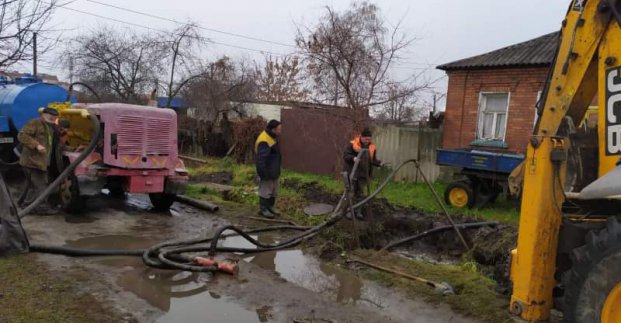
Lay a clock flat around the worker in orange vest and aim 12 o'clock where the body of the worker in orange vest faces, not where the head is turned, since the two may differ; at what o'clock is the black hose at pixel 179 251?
The black hose is roughly at 1 o'clock from the worker in orange vest.

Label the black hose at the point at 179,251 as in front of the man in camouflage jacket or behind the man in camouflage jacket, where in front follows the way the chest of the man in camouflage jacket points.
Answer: in front

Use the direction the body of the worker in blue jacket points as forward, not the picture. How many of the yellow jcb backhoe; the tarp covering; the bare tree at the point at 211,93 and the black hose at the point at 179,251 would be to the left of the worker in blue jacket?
1

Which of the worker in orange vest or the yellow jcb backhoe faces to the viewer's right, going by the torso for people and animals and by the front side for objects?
the yellow jcb backhoe

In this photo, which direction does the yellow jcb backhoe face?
to the viewer's right

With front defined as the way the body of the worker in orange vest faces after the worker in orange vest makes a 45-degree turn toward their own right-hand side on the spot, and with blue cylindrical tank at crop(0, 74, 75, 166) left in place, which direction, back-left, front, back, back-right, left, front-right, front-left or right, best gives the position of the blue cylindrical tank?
front-right

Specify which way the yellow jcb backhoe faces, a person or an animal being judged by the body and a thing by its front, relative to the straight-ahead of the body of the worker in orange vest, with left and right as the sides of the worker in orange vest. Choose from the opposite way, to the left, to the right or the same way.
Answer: to the left

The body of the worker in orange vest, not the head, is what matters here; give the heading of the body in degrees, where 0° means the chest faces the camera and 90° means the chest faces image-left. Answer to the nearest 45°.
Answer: approximately 0°

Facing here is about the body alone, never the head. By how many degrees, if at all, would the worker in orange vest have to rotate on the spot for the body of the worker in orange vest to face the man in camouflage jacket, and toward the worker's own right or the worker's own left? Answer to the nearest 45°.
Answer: approximately 90° to the worker's own right
